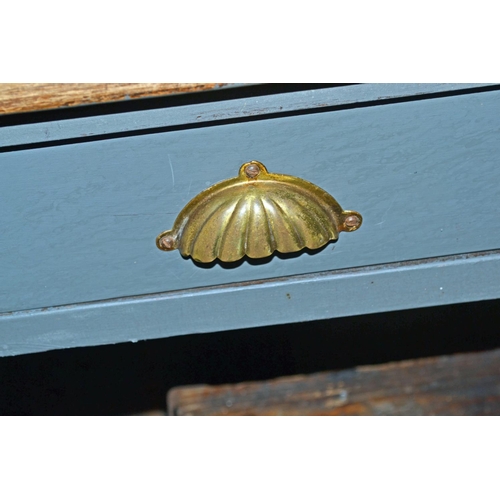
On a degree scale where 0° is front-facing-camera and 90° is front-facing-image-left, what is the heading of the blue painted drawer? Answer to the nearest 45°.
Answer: approximately 0°

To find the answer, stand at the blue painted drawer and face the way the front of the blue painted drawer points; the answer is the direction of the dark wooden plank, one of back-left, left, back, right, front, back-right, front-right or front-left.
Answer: back
